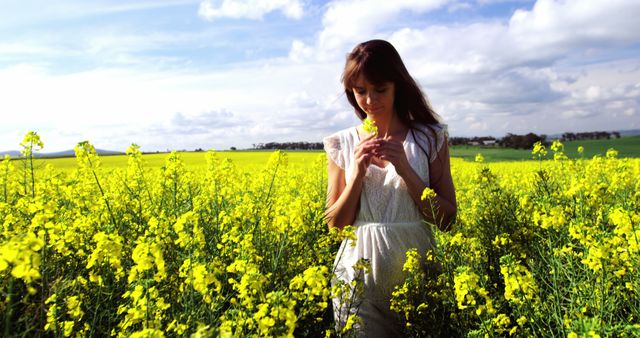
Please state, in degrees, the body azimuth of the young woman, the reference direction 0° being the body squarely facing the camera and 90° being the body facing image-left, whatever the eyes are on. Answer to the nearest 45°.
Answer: approximately 0°
